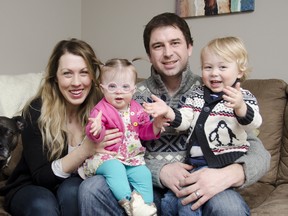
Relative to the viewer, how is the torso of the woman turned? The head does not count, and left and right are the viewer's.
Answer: facing the viewer and to the right of the viewer
